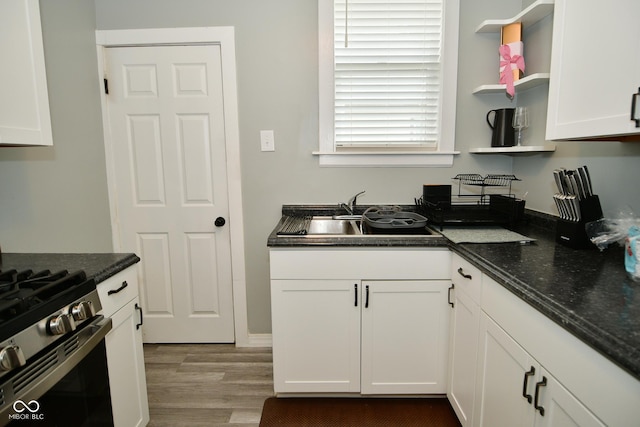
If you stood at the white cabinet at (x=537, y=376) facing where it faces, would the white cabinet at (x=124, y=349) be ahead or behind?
ahead

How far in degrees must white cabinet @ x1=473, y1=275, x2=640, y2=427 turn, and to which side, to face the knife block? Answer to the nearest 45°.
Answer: approximately 135° to its right

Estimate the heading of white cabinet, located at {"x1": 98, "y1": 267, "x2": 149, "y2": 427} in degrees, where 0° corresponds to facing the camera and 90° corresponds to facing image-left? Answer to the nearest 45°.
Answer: approximately 315°

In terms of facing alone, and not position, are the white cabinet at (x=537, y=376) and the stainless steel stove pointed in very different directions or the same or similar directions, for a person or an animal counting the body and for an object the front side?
very different directions

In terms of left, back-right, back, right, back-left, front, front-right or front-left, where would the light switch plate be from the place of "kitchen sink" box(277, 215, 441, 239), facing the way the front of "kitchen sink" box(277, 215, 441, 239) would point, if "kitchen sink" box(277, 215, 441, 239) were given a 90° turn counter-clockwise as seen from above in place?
back-left

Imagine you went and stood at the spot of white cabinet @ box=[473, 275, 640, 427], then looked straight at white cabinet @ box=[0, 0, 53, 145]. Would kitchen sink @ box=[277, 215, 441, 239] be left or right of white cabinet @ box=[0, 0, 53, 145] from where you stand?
right

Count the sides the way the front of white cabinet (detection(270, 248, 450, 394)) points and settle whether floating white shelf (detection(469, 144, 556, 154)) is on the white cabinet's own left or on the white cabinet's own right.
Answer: on the white cabinet's own left

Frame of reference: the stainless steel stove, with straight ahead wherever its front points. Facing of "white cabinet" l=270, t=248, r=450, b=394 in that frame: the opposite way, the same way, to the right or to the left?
to the right

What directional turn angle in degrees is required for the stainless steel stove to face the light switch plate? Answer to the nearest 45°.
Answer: approximately 90° to its left

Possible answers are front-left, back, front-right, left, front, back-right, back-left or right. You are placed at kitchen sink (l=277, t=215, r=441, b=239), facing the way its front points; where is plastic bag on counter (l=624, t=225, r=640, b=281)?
front-left

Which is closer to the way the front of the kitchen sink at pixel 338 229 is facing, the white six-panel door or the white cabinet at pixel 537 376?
the white cabinet

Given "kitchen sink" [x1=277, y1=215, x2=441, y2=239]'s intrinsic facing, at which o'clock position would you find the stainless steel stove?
The stainless steel stove is roughly at 1 o'clock from the kitchen sink.

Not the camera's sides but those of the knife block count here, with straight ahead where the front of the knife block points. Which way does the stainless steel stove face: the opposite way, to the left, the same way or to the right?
the opposite way
